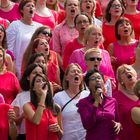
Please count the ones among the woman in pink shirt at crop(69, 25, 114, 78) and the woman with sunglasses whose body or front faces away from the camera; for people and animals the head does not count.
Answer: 0

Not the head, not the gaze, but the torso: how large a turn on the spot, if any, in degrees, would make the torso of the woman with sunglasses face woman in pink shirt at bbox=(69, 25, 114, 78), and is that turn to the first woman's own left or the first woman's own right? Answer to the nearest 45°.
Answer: approximately 135° to the first woman's own left

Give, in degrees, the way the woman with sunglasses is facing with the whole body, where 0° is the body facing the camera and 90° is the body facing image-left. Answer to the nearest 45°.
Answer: approximately 315°

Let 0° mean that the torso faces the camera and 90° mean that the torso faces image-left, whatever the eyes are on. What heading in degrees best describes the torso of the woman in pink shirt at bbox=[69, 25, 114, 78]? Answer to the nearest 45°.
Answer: approximately 315°
